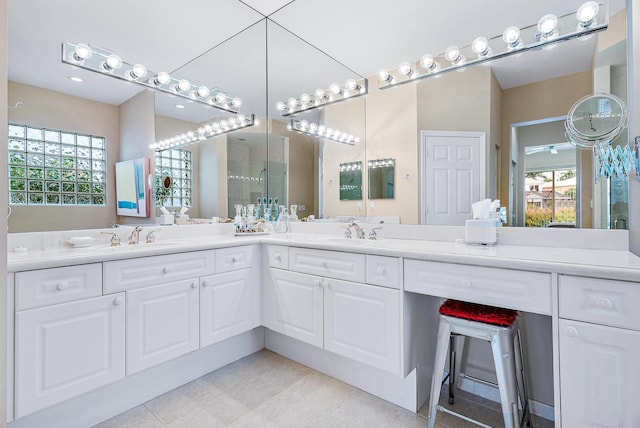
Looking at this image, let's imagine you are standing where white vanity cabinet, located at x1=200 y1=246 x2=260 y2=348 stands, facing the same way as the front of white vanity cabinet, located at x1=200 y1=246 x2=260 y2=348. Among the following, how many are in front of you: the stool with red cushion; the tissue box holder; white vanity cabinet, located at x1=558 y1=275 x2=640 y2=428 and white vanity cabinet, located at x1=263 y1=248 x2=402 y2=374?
4

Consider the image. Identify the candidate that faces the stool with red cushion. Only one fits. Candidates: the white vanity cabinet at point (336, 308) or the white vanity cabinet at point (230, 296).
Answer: the white vanity cabinet at point (230, 296)

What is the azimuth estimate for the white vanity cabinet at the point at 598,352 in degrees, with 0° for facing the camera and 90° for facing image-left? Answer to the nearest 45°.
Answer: approximately 45°

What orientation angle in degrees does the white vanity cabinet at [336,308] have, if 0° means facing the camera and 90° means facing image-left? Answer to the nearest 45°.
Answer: approximately 45°

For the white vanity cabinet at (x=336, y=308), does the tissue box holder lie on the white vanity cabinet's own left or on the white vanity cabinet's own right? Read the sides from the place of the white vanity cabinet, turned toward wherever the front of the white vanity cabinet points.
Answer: on the white vanity cabinet's own left
